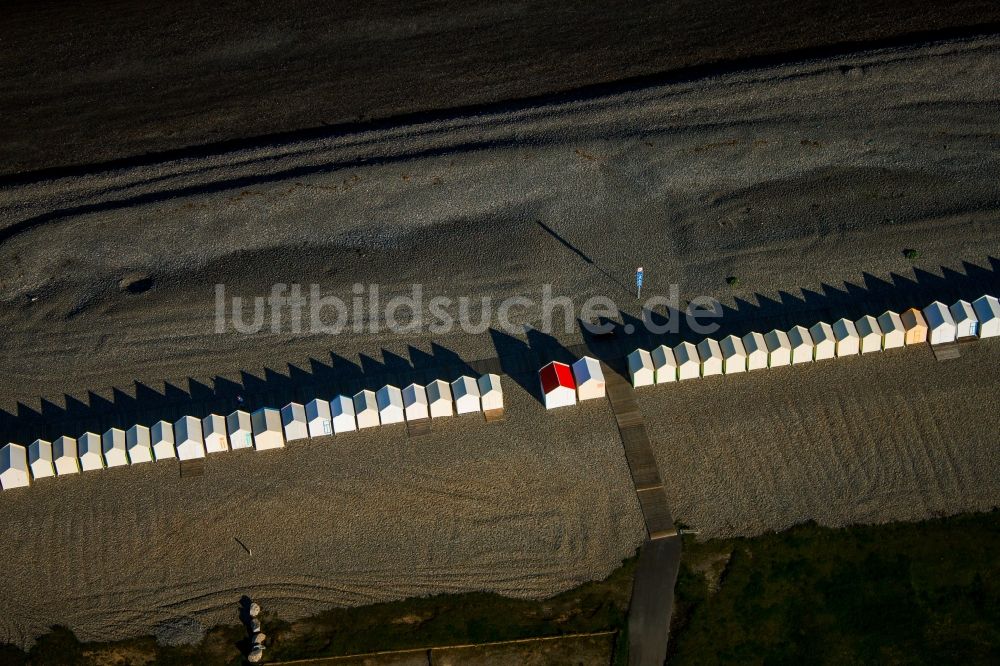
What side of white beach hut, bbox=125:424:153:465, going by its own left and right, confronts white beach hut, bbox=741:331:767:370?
left

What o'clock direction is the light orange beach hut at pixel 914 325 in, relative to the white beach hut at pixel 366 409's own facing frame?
the light orange beach hut at pixel 914 325 is roughly at 9 o'clock from the white beach hut at pixel 366 409.

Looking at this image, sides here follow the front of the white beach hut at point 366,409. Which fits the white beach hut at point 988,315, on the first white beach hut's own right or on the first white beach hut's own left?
on the first white beach hut's own left
